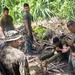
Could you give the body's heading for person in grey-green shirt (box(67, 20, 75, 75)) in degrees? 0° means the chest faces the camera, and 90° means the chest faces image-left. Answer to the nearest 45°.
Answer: approximately 90°

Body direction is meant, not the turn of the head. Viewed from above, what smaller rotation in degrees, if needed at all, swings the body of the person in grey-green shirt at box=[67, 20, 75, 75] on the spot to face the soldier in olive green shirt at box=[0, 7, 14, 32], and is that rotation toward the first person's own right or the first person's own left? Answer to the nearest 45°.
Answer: approximately 45° to the first person's own right

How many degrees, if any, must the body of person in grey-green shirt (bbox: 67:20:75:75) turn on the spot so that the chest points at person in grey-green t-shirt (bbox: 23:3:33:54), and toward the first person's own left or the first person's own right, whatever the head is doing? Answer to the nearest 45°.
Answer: approximately 45° to the first person's own right
